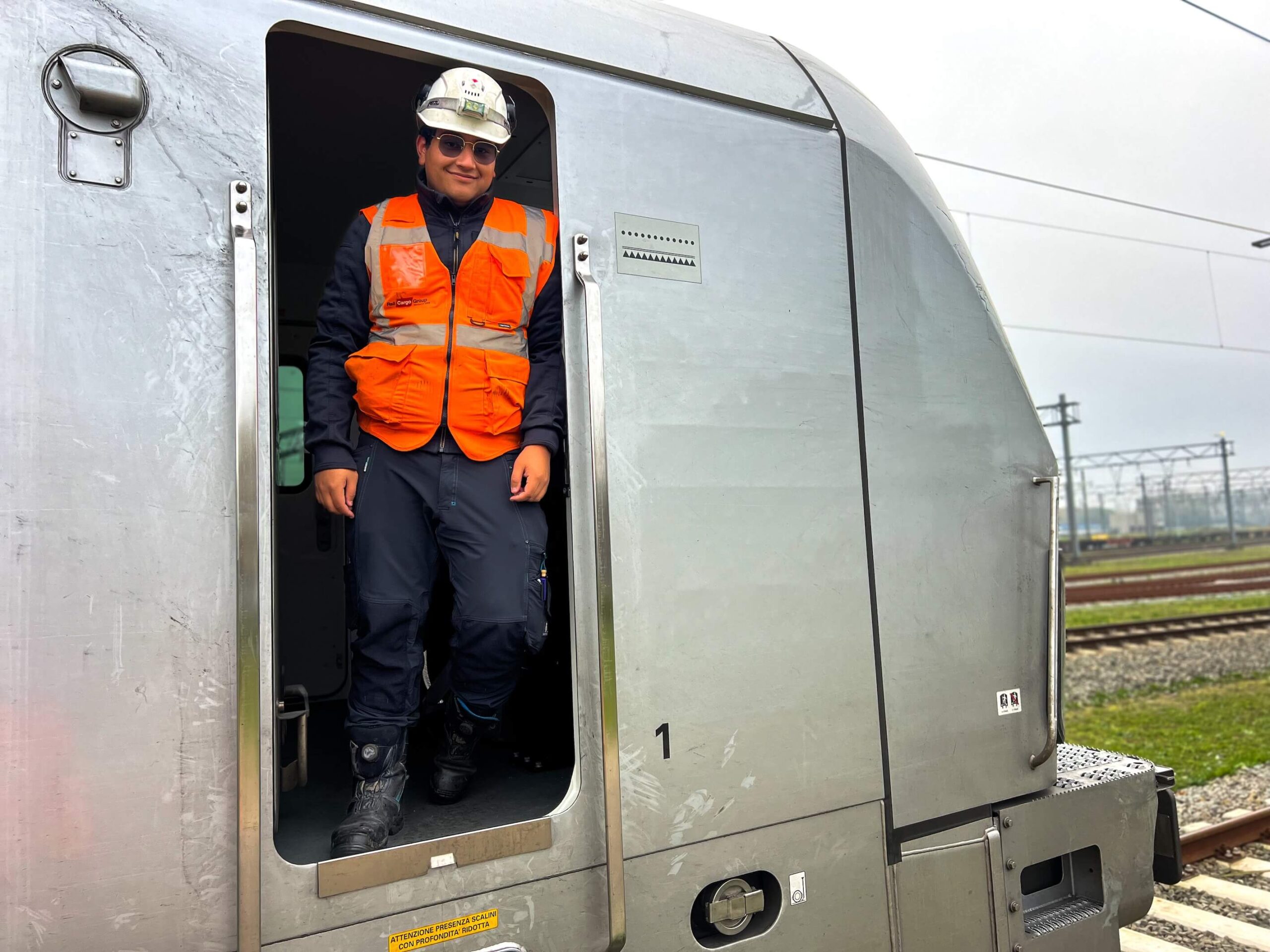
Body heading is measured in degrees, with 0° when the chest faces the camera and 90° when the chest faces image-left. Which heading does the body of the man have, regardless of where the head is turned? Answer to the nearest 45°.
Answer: approximately 0°

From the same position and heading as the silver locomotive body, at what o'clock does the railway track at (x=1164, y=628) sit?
The railway track is roughly at 12 o'clock from the silver locomotive body.

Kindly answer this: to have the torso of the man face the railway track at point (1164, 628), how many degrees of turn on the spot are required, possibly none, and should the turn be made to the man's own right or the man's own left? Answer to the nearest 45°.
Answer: approximately 135° to the man's own left

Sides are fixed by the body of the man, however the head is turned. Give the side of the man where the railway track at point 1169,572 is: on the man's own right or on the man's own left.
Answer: on the man's own left

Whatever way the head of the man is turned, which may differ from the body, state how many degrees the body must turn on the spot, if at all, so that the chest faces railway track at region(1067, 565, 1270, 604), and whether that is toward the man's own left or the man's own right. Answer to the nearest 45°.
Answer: approximately 135° to the man's own left

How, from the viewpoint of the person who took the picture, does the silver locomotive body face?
facing away from the viewer and to the right of the viewer
